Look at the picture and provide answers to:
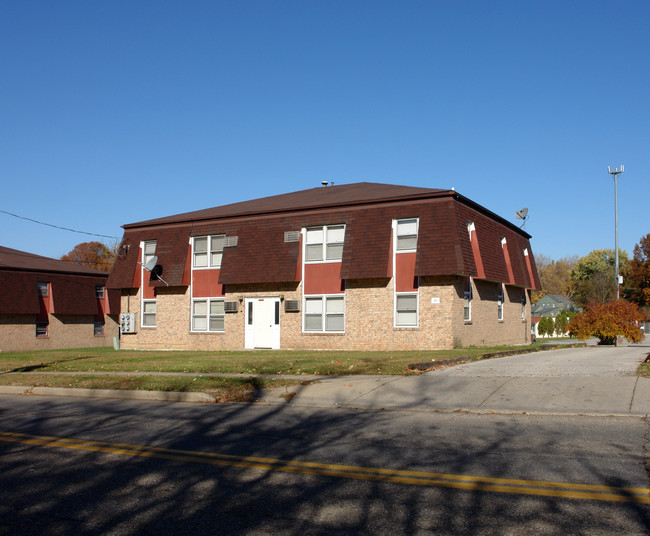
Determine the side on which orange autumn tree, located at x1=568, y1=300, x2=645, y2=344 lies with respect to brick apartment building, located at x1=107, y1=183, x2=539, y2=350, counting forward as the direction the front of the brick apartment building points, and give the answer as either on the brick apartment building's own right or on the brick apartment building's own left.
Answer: on the brick apartment building's own left

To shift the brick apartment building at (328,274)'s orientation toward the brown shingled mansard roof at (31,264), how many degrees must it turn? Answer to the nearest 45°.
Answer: approximately 90° to its right

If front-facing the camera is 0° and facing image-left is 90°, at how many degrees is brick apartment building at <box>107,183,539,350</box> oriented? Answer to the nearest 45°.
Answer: approximately 45°
